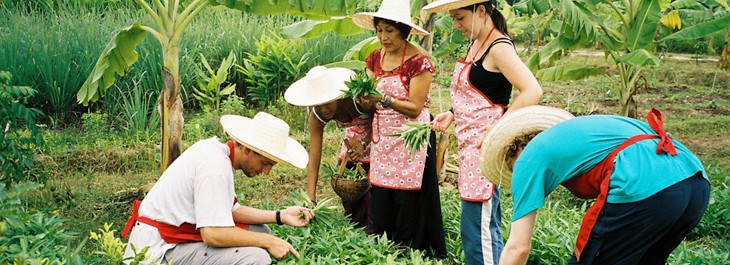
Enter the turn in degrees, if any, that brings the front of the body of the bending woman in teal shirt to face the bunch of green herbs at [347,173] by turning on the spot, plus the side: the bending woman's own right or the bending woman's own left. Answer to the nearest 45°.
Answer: approximately 45° to the bending woman's own right

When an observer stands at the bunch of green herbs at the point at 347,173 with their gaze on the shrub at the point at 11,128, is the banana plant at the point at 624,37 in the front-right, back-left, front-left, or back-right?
back-right

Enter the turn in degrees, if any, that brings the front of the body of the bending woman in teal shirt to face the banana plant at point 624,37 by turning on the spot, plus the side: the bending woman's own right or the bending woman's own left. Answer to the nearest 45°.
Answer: approximately 90° to the bending woman's own right

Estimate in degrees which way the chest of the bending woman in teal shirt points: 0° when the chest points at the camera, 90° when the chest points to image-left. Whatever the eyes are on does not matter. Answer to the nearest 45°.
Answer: approximately 90°

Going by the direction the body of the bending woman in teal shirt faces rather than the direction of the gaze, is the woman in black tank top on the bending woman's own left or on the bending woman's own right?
on the bending woman's own right
